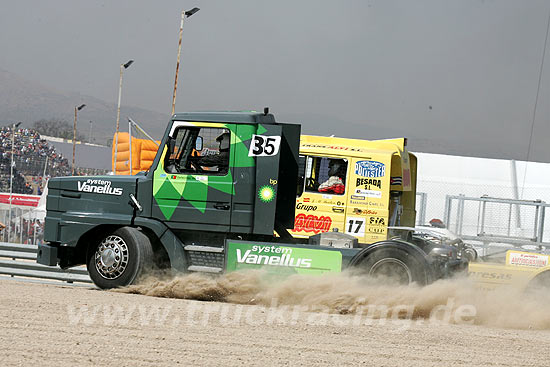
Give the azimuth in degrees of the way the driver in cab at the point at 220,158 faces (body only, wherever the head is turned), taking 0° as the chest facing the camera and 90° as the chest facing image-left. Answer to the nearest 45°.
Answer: approximately 90°

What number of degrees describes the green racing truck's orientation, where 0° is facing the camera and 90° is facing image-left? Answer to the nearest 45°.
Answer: approximately 90°

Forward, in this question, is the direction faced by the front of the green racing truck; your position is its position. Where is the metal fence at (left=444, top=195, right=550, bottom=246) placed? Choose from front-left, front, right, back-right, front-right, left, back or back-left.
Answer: back-right

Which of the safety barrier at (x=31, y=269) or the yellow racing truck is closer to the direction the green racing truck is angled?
the safety barrier

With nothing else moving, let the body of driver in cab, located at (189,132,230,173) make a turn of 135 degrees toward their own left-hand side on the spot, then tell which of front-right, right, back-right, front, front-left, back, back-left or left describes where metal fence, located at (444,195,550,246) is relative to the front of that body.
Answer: left

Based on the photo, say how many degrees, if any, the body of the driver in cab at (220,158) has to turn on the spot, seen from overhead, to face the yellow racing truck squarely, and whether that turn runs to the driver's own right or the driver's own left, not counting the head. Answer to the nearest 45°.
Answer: approximately 135° to the driver's own right
